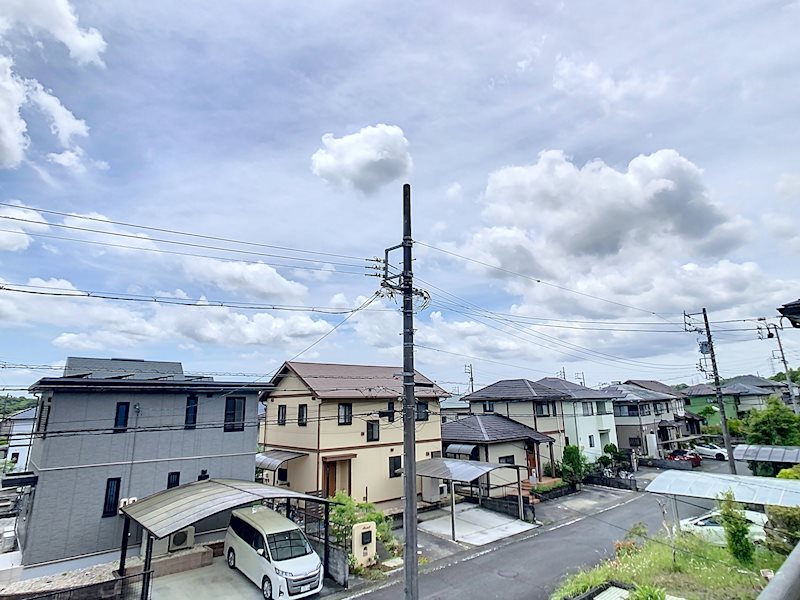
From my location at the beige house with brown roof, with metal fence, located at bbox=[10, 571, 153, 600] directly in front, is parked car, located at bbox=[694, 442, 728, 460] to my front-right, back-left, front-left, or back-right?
back-left

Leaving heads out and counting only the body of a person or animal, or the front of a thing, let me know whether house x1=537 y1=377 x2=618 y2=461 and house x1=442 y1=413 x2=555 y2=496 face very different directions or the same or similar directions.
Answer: same or similar directions

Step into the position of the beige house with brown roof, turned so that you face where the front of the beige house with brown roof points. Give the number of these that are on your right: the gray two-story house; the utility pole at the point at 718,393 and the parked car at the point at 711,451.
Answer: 1

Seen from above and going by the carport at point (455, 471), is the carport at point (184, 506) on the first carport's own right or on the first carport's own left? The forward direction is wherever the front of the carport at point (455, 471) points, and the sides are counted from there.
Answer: on the first carport's own right

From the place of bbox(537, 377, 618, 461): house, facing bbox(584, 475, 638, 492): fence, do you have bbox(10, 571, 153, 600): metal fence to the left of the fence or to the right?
right

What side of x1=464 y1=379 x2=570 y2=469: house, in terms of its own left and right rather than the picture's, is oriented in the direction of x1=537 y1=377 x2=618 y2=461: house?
left

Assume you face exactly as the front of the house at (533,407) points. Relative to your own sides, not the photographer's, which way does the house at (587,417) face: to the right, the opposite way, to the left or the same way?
the same way

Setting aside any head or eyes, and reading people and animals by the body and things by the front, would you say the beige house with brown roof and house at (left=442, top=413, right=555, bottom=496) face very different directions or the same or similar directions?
same or similar directions

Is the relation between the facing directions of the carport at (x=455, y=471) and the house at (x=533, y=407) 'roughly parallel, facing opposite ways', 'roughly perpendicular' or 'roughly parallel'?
roughly parallel

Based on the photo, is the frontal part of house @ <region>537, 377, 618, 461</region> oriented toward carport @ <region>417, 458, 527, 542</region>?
no

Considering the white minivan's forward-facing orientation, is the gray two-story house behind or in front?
behind

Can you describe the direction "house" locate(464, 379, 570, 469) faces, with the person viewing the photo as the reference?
facing the viewer and to the right of the viewer

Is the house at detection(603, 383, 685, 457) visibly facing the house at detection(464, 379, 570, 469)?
no

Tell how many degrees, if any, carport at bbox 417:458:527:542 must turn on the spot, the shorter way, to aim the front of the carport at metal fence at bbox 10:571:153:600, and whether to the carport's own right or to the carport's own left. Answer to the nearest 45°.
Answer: approximately 90° to the carport's own right

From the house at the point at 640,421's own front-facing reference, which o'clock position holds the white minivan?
The white minivan is roughly at 2 o'clock from the house.

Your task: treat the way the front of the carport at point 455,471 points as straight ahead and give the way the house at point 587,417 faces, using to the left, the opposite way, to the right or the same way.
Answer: the same way

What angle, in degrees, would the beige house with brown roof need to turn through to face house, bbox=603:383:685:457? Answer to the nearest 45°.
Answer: approximately 90° to its left

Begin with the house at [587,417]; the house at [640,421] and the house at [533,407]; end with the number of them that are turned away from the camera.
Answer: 0

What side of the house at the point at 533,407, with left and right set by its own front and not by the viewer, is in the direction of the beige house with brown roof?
right

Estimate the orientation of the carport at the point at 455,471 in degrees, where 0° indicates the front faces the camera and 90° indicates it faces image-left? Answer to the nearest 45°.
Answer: approximately 315°
